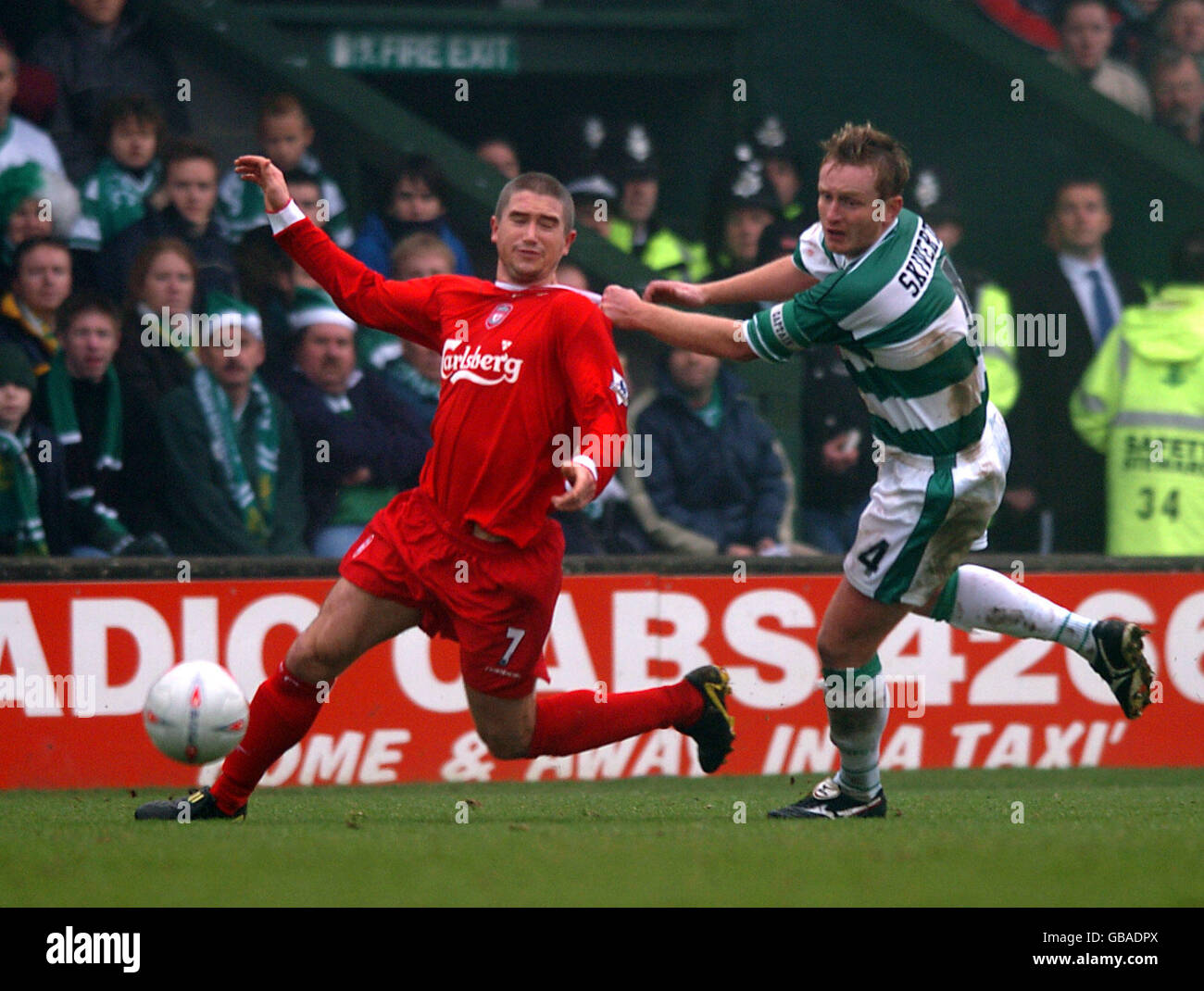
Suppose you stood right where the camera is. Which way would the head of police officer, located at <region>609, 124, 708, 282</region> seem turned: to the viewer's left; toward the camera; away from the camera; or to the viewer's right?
toward the camera

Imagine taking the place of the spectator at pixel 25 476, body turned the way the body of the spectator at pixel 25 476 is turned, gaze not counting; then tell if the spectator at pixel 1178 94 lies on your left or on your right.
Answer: on your left

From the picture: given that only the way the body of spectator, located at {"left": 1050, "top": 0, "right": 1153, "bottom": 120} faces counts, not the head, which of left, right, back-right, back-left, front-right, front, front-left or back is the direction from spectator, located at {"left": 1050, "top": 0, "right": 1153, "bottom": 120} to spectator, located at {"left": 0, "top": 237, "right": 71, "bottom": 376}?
front-right

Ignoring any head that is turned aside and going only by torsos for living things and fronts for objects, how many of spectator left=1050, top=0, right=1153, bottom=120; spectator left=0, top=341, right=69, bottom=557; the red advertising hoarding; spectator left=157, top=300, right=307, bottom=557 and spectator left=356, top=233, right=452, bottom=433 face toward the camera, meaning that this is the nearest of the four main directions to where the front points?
5

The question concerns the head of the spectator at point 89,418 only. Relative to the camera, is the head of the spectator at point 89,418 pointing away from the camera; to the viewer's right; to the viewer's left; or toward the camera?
toward the camera

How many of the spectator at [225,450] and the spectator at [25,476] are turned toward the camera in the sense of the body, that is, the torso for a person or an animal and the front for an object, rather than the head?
2

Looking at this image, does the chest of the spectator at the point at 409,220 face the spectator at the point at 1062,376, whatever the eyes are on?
no

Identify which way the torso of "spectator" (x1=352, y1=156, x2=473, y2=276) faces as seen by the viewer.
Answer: toward the camera

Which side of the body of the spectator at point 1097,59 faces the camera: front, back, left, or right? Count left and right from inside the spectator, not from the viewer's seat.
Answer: front

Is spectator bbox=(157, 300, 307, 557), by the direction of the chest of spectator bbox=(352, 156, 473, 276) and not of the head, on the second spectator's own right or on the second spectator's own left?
on the second spectator's own right

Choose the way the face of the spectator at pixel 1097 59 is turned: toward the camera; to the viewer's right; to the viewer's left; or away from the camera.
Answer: toward the camera

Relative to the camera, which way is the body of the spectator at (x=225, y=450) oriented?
toward the camera

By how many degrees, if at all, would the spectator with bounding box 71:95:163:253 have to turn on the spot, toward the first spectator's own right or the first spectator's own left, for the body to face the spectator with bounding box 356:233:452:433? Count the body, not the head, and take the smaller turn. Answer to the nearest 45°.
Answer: approximately 90° to the first spectator's own left

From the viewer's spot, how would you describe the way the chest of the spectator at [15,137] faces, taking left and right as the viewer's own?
facing the viewer
